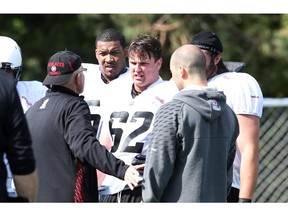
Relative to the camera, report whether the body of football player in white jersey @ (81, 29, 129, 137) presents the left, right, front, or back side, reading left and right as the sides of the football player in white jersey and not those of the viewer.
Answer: front

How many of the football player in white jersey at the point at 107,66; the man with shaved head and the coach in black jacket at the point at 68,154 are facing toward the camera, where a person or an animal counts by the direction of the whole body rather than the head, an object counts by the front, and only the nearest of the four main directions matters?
1

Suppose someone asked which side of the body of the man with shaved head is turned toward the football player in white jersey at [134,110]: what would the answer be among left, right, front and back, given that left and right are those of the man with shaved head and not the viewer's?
front

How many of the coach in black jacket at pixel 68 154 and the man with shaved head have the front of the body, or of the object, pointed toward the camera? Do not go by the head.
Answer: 0

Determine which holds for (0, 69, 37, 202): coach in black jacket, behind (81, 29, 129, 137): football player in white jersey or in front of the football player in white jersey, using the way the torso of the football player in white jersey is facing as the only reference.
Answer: in front

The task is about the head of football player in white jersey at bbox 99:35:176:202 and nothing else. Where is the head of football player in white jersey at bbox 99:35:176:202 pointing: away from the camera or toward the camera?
toward the camera

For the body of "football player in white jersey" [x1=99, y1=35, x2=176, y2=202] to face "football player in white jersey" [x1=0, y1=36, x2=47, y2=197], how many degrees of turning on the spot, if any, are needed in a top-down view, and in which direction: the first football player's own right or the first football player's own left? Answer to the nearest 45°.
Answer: approximately 45° to the first football player's own right

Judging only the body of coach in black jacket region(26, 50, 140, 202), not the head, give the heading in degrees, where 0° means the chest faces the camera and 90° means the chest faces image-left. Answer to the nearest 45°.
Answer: approximately 225°

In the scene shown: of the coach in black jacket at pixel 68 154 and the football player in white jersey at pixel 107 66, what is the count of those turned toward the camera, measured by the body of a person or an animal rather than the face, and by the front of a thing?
1

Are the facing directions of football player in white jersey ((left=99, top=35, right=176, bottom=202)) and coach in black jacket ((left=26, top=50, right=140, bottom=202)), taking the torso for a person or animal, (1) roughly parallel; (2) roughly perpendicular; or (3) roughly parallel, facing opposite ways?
roughly parallel, facing opposite ways

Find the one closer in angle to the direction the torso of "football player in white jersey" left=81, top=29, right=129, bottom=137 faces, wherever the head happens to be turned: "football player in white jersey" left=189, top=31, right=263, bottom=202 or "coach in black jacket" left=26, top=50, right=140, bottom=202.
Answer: the coach in black jacket

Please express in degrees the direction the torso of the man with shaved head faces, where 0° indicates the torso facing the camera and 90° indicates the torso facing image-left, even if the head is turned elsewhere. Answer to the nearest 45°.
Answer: approximately 135°

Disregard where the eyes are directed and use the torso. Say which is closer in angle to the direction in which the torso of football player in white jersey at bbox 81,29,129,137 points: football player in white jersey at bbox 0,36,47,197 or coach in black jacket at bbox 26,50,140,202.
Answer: the coach in black jacket

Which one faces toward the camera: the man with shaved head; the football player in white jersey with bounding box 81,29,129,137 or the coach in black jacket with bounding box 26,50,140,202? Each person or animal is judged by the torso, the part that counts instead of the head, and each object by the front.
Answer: the football player in white jersey

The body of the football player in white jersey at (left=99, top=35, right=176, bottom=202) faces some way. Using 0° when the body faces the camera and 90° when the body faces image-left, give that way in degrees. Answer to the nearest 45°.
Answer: approximately 45°

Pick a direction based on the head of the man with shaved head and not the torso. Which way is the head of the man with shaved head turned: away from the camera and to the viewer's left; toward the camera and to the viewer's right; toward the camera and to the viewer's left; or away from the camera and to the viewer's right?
away from the camera and to the viewer's left
